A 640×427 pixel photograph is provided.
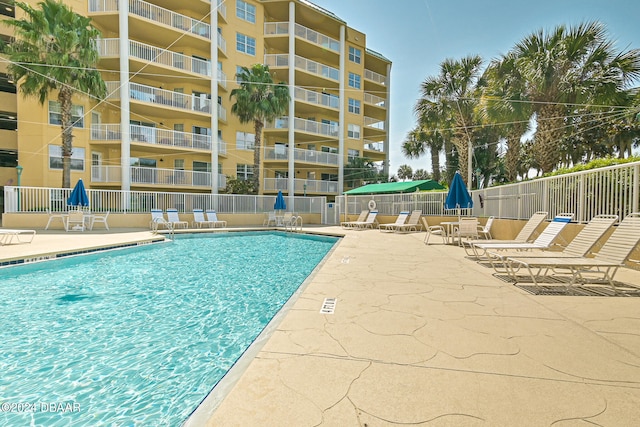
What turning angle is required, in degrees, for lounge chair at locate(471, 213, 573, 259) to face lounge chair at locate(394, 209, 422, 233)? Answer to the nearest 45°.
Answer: approximately 90° to its right

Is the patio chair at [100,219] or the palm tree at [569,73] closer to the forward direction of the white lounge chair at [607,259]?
the patio chair

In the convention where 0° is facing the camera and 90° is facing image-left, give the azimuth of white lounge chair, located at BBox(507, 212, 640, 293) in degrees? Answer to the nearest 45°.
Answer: approximately 45°

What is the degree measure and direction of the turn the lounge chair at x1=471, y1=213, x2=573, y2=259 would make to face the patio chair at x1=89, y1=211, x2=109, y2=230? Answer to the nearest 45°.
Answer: approximately 45° to its right

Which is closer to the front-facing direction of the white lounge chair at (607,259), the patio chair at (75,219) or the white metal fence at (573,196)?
the patio chair
